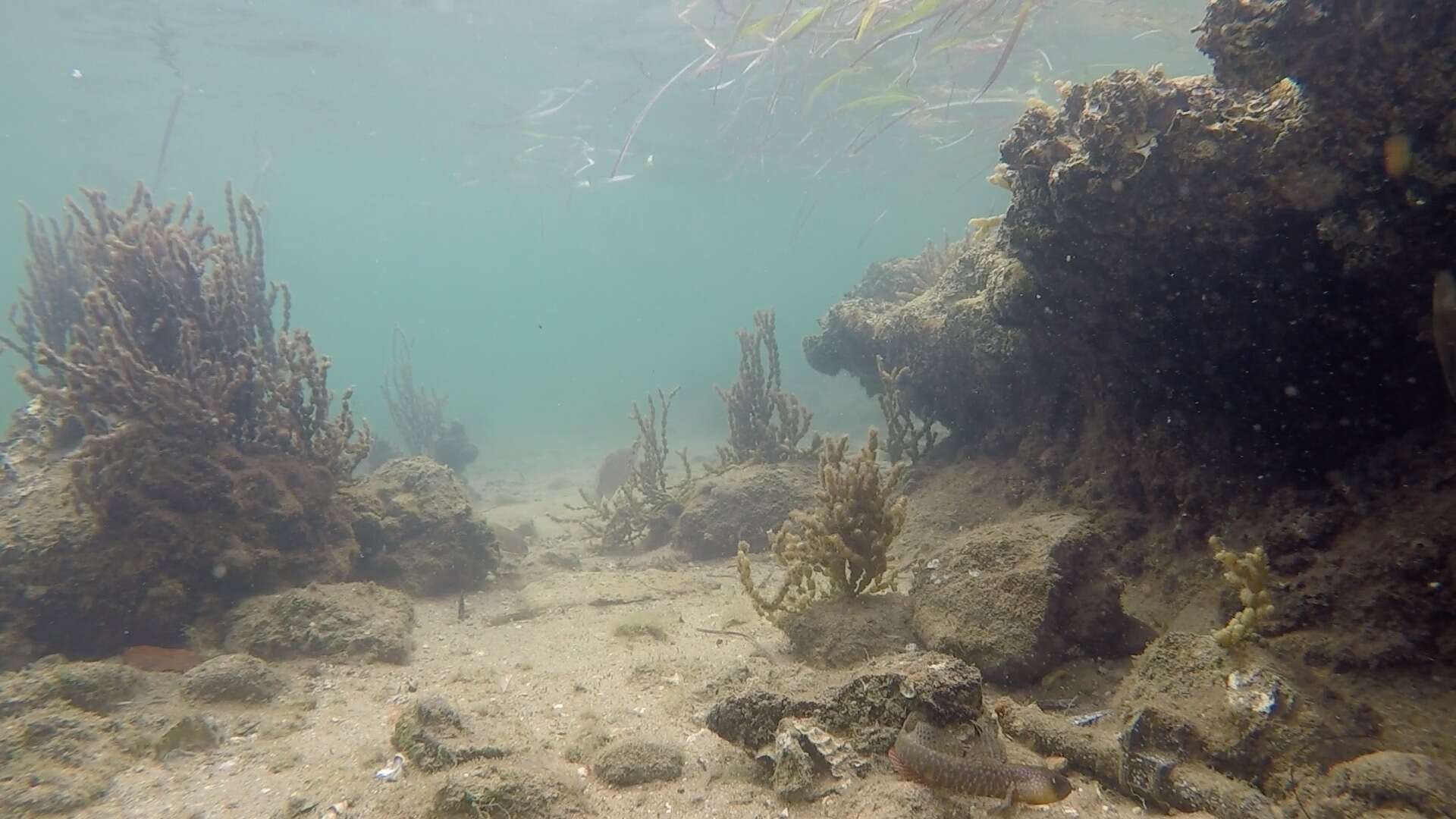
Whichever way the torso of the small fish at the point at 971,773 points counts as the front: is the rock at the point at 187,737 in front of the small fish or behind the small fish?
behind

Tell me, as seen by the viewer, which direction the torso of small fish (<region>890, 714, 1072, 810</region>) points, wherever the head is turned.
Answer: to the viewer's right
